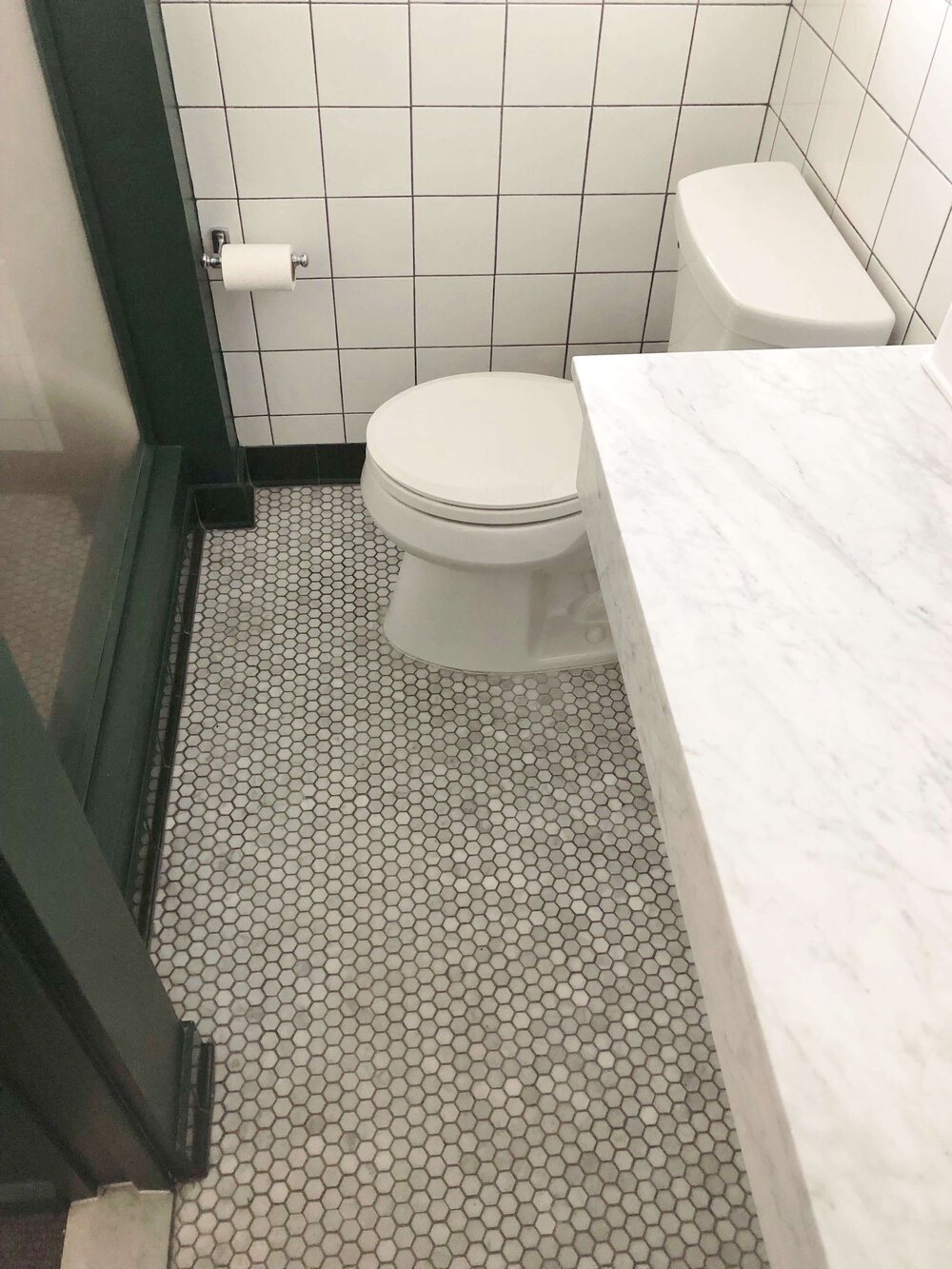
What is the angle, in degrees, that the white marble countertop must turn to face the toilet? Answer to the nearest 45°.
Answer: approximately 45° to its right

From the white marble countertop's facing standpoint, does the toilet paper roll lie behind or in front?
in front

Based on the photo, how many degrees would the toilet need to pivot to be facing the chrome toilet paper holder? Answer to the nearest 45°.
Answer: approximately 45° to its right

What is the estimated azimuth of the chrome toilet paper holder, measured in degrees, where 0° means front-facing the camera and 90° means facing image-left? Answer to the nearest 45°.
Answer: approximately 0°

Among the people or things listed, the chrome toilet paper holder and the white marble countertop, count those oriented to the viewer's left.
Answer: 1

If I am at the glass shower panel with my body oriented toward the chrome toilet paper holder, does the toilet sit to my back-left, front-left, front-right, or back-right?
front-right

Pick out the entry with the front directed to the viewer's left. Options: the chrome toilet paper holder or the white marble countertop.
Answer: the white marble countertop

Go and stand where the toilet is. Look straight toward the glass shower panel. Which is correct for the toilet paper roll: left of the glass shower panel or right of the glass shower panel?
right

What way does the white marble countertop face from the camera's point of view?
to the viewer's left

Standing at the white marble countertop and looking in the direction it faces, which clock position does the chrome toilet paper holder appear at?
The chrome toilet paper holder is roughly at 1 o'clock from the white marble countertop.
